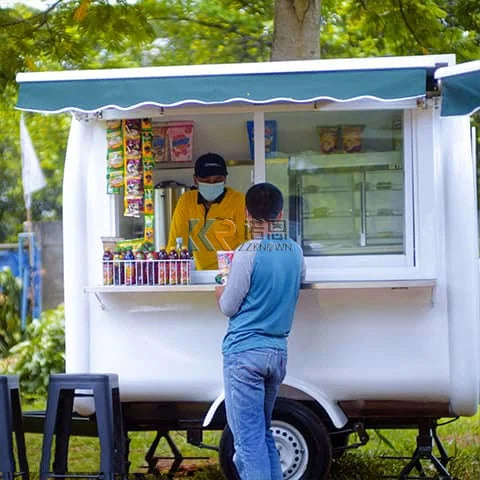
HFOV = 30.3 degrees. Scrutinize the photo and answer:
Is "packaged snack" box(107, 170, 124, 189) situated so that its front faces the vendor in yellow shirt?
no

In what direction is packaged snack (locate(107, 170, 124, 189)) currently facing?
toward the camera

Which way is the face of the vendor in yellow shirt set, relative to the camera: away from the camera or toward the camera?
toward the camera

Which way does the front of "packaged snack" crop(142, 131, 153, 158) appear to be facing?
toward the camera

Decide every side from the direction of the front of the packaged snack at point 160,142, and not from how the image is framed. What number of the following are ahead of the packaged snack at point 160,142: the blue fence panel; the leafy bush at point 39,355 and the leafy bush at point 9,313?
0

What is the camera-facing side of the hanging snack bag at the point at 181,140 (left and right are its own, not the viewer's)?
front

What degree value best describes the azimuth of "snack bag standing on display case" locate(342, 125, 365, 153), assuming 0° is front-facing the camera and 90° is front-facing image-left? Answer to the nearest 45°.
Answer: approximately 0°

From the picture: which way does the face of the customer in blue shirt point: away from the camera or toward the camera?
away from the camera

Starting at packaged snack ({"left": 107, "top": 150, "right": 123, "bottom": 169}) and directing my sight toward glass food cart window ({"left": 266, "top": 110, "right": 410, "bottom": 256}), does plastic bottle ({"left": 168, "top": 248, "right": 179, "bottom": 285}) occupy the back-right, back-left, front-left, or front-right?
front-right

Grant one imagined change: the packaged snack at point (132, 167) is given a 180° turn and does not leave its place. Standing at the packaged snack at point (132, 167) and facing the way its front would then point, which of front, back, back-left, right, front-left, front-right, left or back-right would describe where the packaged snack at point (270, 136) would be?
right
